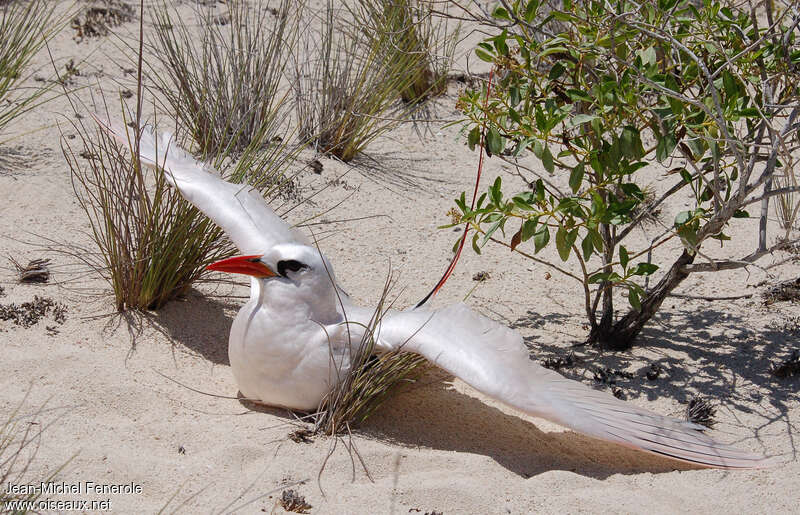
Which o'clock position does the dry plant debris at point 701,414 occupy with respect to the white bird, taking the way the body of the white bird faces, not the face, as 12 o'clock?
The dry plant debris is roughly at 7 o'clock from the white bird.

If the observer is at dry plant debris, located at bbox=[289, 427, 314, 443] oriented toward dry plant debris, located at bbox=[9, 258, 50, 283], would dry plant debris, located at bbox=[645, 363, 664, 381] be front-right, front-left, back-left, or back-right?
back-right

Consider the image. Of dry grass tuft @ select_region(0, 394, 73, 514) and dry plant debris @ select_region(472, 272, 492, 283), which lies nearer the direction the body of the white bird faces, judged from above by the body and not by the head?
the dry grass tuft

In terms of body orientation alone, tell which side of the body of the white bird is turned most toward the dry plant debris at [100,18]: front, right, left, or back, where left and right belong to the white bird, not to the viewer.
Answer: right

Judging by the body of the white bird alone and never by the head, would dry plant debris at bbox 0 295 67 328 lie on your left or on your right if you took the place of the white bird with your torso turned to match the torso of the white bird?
on your right

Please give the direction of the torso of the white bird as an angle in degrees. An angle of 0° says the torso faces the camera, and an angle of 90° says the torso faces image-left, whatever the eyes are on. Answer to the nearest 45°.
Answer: approximately 45°
